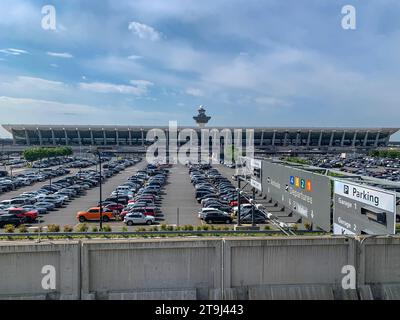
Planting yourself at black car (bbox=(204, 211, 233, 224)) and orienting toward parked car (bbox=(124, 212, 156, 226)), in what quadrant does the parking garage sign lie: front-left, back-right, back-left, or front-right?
back-left

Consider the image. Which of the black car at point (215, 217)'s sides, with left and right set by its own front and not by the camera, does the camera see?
right

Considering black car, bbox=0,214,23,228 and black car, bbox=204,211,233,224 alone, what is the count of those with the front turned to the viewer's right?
2

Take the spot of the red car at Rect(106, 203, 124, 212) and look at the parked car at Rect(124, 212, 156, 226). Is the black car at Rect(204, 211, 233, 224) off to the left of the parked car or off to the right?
left

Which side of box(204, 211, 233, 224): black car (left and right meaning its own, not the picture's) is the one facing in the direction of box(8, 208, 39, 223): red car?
back

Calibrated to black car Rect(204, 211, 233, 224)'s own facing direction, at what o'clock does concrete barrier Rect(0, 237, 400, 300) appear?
The concrete barrier is roughly at 3 o'clock from the black car.

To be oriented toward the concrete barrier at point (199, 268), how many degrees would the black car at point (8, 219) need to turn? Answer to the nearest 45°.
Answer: approximately 90° to its right

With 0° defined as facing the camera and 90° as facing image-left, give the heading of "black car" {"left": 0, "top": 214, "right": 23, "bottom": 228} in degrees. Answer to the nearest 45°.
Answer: approximately 270°

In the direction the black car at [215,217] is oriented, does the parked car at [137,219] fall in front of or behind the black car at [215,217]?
behind
